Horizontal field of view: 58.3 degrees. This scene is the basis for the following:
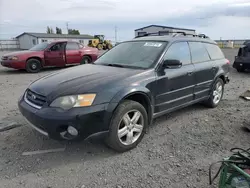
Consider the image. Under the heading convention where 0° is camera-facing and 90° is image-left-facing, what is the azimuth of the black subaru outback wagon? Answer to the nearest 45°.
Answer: approximately 45°

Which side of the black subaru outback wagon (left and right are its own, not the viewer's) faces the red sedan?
right

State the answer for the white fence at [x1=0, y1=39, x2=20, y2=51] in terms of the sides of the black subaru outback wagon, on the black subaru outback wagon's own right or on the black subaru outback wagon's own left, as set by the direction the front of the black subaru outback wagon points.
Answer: on the black subaru outback wagon's own right

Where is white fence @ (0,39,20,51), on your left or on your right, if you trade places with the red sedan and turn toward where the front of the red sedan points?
on your right

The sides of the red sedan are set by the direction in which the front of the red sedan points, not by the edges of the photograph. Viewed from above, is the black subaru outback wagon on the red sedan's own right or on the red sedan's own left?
on the red sedan's own left

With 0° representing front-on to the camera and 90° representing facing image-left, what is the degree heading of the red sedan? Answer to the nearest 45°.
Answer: approximately 45°
